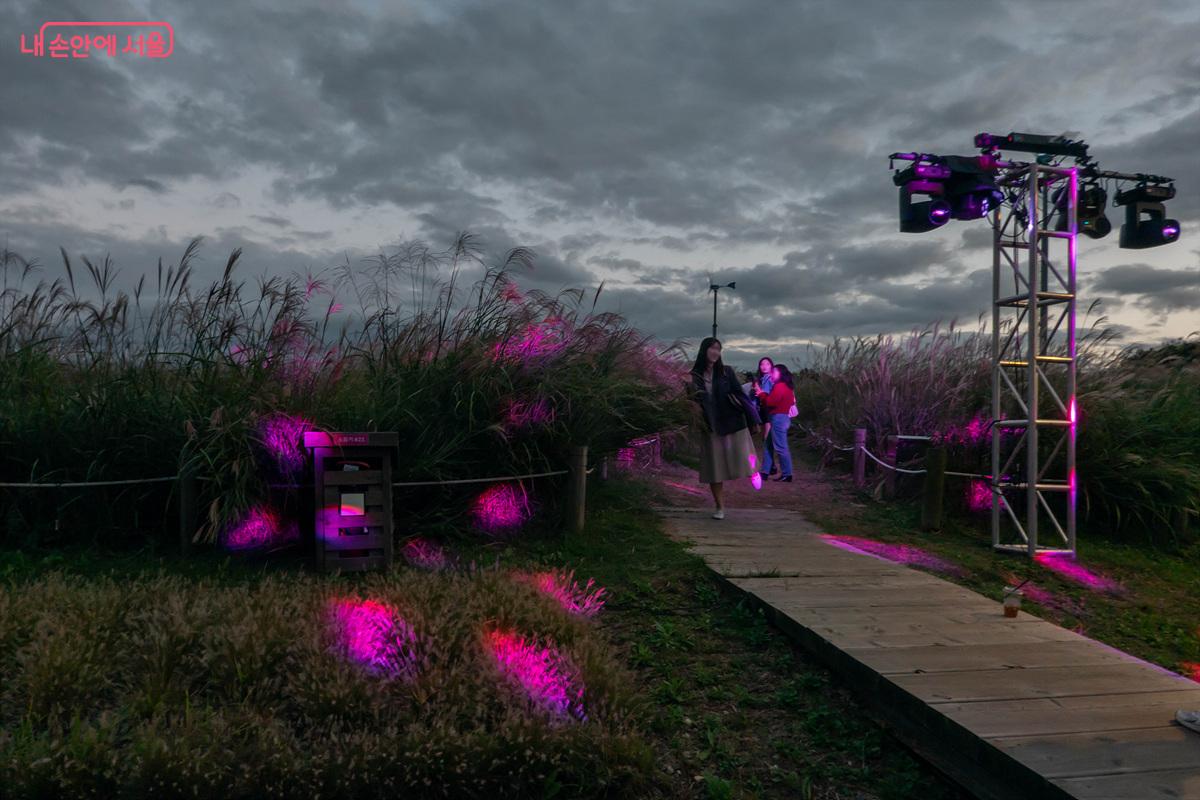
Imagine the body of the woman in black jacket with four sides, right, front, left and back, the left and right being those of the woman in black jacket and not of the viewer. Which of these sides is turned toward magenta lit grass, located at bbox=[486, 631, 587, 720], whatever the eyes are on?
front

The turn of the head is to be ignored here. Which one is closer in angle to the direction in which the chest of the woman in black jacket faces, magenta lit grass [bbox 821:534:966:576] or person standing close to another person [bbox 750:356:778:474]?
the magenta lit grass

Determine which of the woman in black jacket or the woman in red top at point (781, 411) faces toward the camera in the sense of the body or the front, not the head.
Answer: the woman in black jacket

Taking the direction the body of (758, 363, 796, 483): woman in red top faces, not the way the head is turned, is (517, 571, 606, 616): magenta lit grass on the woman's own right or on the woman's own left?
on the woman's own left

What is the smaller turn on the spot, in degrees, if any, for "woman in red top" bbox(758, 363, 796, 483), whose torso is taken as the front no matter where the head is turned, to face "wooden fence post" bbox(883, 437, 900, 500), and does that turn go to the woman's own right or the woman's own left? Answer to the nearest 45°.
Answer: approximately 135° to the woman's own left

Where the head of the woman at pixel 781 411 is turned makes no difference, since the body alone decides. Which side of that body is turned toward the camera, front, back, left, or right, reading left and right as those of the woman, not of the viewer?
left

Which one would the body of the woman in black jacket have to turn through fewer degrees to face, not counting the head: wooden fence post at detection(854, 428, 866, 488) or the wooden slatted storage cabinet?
the wooden slatted storage cabinet

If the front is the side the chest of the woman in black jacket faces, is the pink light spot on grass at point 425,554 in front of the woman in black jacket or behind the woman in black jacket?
in front

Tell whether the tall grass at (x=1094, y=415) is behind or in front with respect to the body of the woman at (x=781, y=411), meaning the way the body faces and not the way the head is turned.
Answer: behind

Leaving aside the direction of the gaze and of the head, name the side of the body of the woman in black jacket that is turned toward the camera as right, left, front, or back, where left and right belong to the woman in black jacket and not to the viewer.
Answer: front

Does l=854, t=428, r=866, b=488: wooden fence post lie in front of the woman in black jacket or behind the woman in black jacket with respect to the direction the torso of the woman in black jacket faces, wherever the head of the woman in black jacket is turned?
behind

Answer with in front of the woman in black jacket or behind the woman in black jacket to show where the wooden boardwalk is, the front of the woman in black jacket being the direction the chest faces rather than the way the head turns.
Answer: in front
